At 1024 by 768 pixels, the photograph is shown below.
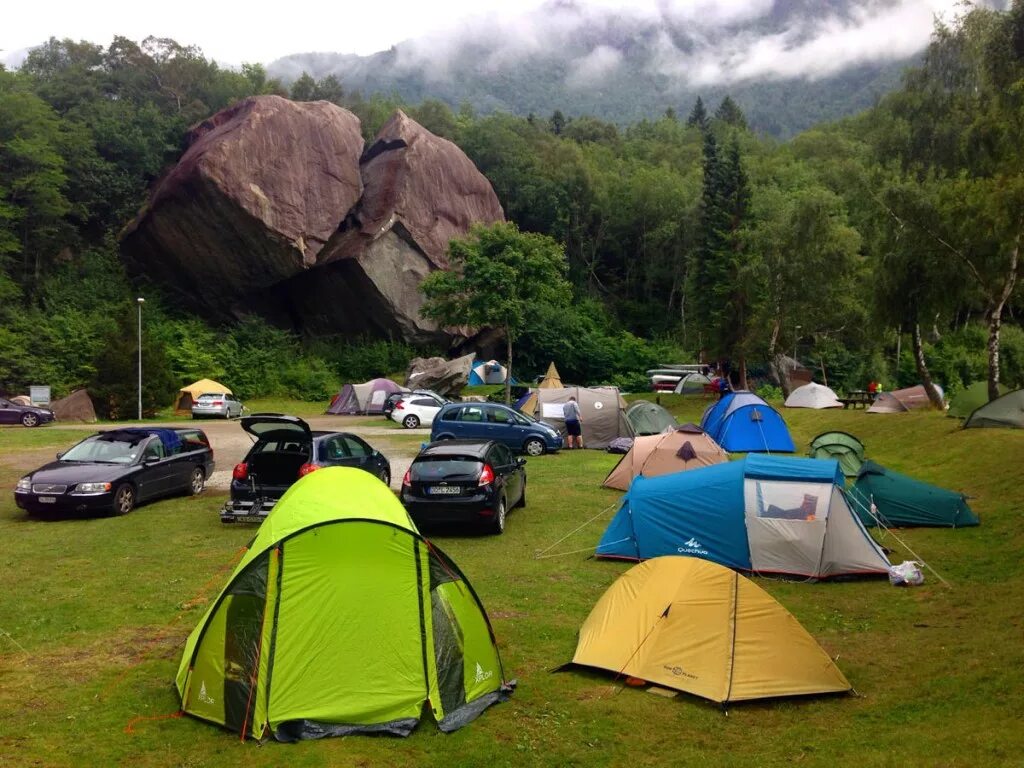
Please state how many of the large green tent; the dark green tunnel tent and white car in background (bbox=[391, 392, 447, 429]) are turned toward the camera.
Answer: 1

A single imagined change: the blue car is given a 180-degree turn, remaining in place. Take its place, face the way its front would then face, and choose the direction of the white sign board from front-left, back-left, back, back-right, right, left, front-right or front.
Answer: front-right

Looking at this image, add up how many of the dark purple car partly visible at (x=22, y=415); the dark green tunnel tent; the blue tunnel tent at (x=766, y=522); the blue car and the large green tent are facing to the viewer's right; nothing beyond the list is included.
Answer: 3

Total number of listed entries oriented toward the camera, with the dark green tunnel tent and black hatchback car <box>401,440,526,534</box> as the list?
0

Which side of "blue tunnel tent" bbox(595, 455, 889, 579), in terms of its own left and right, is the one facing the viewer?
right

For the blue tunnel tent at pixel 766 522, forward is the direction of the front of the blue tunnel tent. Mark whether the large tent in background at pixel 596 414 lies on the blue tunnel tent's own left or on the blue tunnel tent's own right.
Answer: on the blue tunnel tent's own left

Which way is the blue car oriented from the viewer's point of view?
to the viewer's right

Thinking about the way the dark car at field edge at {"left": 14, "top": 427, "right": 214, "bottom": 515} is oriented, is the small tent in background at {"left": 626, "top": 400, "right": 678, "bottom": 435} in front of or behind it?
behind
